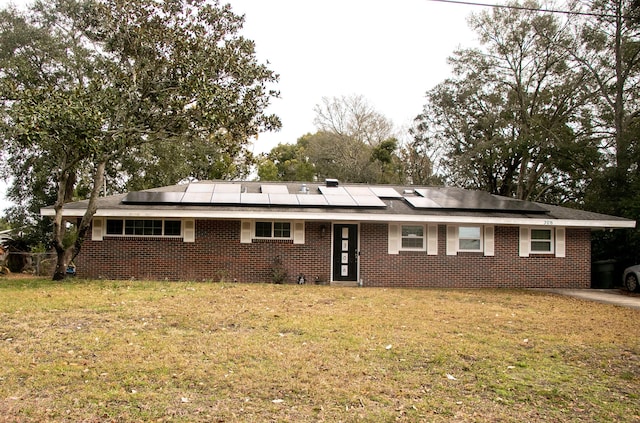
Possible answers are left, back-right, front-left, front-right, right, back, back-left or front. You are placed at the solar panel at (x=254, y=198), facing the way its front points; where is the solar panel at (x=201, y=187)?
back-right

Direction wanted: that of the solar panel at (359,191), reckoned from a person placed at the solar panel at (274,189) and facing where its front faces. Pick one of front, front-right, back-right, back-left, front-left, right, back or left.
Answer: left

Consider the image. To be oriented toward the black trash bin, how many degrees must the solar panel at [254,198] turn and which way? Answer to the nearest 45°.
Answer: approximately 90° to its left

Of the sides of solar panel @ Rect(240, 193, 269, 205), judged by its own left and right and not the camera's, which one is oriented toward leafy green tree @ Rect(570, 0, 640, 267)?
left

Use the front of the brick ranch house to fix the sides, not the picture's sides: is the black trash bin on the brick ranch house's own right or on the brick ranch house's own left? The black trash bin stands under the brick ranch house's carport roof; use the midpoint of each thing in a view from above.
on the brick ranch house's own left

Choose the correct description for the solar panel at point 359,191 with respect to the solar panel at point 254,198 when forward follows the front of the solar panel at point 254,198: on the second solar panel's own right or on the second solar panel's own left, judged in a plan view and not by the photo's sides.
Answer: on the second solar panel's own left

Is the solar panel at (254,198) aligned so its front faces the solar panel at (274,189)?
no

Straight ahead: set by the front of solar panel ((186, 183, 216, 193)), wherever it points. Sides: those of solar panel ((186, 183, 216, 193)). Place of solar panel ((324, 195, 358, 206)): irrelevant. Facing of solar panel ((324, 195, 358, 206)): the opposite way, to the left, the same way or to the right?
the same way

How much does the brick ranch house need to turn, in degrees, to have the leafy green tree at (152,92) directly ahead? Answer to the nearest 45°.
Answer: approximately 45° to its right

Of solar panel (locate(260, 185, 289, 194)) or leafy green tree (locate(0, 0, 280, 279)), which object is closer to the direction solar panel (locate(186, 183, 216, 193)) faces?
the leafy green tree

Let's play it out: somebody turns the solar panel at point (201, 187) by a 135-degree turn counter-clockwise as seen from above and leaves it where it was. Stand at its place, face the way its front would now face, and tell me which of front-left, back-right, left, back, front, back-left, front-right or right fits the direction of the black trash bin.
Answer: front-right

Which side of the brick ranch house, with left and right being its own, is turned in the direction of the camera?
front

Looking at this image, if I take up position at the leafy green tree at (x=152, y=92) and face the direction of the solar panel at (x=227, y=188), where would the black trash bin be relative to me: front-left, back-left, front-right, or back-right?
front-right

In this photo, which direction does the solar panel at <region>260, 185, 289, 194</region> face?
toward the camera

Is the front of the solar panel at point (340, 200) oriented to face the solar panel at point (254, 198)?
no
